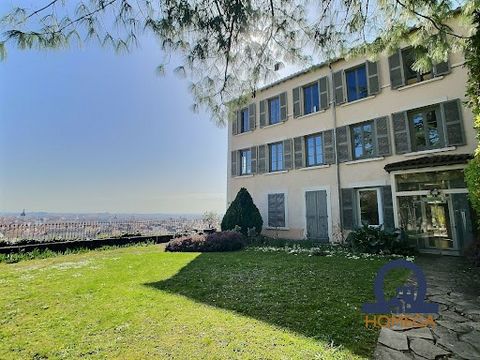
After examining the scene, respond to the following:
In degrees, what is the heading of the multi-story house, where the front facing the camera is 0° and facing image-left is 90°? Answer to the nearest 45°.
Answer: approximately 45°

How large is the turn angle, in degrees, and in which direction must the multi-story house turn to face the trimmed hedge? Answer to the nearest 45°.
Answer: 0° — it already faces it

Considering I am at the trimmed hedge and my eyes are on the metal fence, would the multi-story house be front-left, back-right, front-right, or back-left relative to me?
back-right

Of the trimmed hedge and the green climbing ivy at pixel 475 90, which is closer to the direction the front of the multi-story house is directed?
the trimmed hedge

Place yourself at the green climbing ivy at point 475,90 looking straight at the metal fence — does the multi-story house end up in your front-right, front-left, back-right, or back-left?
front-right

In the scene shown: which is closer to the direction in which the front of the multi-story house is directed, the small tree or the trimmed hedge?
the trimmed hedge

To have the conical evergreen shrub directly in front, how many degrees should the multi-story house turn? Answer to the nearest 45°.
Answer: approximately 45° to its right

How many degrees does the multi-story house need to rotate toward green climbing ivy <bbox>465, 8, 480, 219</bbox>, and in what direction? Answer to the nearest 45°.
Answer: approximately 90° to its left
